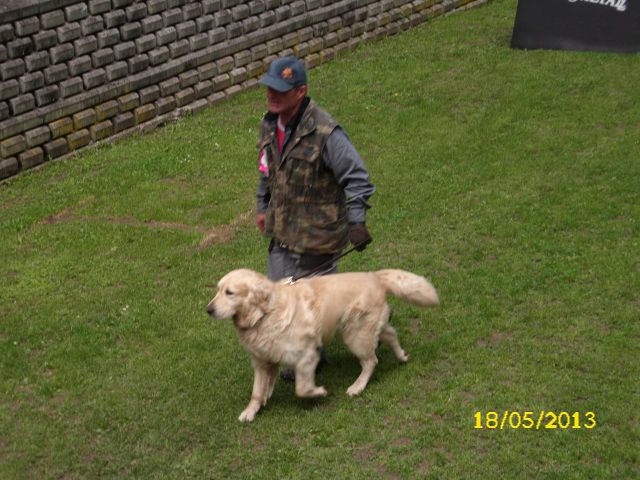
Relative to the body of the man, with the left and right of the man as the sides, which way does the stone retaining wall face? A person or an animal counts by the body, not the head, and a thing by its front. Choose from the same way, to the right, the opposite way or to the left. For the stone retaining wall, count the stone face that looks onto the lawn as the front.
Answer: to the left

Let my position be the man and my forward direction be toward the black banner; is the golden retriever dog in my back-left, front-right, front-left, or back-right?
back-right

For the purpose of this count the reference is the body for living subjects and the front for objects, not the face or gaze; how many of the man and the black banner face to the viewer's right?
0

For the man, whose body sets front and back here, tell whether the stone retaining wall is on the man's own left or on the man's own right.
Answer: on the man's own right

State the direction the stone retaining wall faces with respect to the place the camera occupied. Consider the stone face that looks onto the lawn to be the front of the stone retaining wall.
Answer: facing the viewer and to the right of the viewer

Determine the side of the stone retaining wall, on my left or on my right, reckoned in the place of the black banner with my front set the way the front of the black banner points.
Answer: on my right

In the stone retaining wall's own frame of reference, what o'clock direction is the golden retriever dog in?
The golden retriever dog is roughly at 1 o'clock from the stone retaining wall.

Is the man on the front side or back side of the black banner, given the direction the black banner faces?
on the front side

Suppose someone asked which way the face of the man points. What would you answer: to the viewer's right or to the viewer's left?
to the viewer's left

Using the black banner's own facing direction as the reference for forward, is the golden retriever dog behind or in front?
in front
